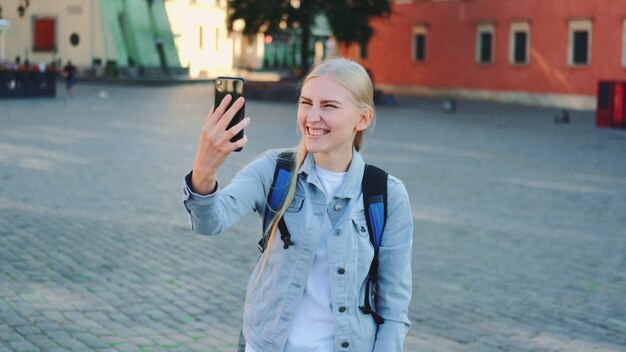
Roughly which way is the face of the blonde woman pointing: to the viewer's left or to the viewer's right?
to the viewer's left

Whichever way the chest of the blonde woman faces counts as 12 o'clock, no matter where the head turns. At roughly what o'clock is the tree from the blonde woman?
The tree is roughly at 6 o'clock from the blonde woman.

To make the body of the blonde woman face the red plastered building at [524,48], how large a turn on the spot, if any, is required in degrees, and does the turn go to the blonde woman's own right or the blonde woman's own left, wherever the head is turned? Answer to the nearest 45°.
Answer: approximately 180°

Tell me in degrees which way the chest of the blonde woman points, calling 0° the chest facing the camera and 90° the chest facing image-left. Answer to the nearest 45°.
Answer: approximately 0°
